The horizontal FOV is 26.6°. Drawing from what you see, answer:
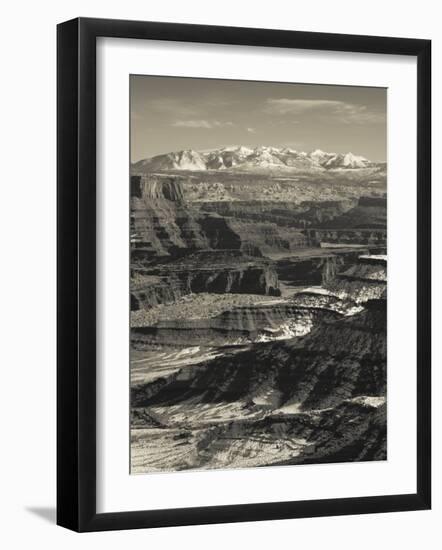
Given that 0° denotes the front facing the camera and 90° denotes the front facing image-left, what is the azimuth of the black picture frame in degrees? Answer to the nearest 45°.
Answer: approximately 315°
